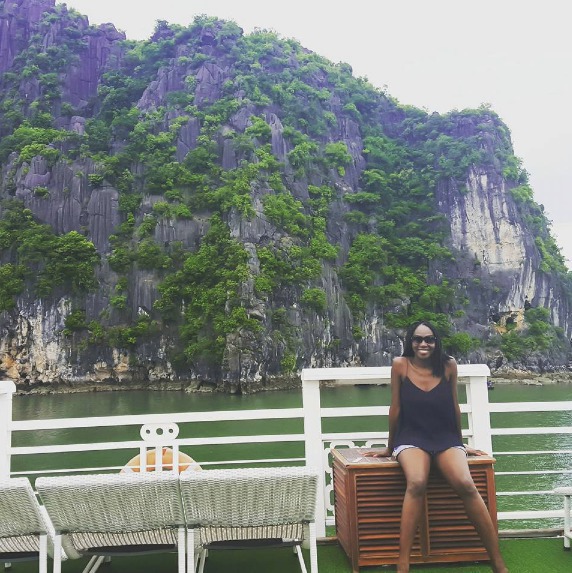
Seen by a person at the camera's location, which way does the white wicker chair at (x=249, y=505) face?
facing away from the viewer

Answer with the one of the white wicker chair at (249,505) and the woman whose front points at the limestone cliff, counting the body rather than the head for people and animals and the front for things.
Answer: the white wicker chair

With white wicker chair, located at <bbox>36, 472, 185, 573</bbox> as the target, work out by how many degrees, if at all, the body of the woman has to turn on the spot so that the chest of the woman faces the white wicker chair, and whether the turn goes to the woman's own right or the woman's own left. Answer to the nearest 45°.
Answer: approximately 45° to the woman's own right

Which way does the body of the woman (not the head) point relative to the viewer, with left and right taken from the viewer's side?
facing the viewer

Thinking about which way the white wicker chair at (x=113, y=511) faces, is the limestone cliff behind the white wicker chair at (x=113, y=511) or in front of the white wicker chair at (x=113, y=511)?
in front

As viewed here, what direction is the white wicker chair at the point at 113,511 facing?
away from the camera

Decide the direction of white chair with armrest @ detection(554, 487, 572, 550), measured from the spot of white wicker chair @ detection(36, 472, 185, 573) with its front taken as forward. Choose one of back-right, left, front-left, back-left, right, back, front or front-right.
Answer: right

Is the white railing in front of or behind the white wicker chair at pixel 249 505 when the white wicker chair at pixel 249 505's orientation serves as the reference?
in front

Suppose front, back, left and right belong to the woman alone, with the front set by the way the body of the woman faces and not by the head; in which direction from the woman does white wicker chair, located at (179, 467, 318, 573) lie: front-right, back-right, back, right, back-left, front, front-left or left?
front-right

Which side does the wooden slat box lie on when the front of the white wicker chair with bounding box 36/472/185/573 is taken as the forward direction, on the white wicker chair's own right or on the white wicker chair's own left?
on the white wicker chair's own right

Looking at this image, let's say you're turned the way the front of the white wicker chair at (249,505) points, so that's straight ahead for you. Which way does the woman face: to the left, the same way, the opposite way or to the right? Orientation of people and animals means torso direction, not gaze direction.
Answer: the opposite way

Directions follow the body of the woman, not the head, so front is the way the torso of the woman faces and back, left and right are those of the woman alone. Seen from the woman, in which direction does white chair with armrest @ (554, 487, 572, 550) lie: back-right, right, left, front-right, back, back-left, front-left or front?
back-left

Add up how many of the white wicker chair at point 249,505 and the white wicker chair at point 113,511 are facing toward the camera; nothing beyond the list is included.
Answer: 0

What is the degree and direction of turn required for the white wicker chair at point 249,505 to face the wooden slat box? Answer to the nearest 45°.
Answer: approximately 45° to its right
